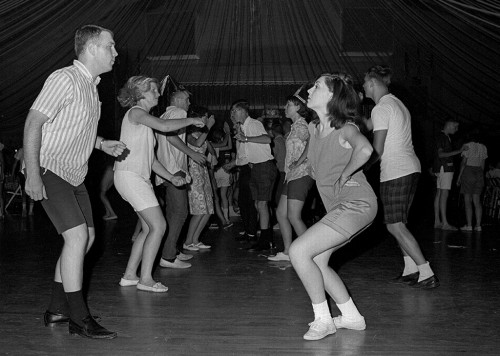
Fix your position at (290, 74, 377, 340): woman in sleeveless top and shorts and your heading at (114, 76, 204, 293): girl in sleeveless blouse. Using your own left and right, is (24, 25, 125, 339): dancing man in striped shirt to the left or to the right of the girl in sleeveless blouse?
left

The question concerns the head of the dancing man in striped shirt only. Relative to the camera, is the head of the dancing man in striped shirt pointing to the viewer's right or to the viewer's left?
to the viewer's right

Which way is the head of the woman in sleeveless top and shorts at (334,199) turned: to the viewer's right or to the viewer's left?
to the viewer's left

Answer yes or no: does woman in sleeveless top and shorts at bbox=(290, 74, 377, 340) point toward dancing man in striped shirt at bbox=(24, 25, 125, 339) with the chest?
yes

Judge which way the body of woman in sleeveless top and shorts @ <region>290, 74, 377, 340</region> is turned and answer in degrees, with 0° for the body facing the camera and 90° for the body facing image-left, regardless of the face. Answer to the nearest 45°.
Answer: approximately 90°

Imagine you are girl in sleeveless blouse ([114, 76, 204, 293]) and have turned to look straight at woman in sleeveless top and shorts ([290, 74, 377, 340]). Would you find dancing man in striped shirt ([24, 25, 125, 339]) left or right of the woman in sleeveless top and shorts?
right
